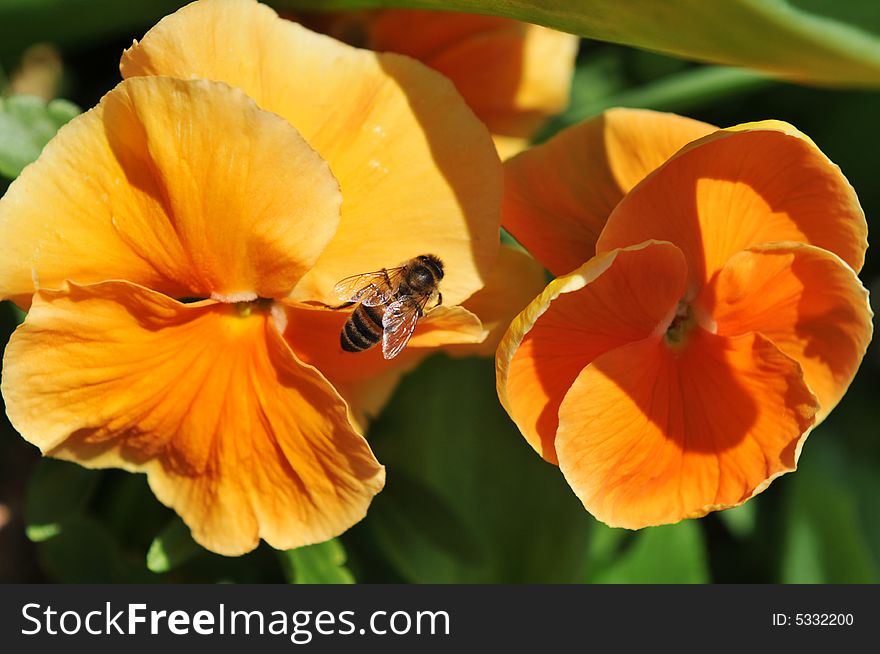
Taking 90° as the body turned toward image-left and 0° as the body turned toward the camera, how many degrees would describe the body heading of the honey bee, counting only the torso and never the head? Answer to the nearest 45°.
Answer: approximately 225°
